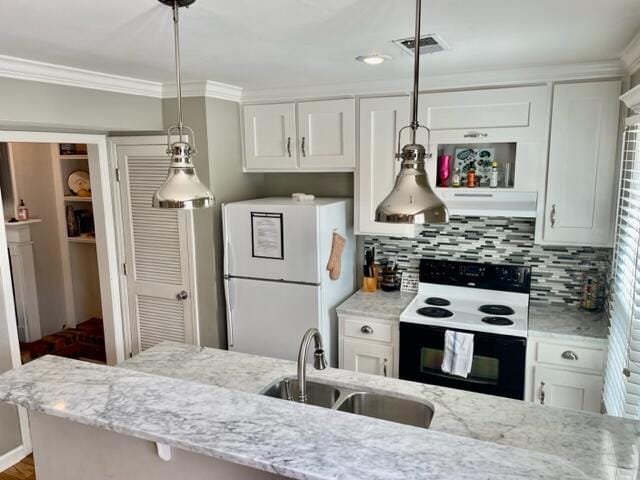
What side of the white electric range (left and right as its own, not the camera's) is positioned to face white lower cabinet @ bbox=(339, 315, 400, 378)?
right

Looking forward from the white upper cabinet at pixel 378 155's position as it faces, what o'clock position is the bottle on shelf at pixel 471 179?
The bottle on shelf is roughly at 9 o'clock from the white upper cabinet.

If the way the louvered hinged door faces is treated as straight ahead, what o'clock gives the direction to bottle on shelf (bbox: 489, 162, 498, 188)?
The bottle on shelf is roughly at 10 o'clock from the louvered hinged door.

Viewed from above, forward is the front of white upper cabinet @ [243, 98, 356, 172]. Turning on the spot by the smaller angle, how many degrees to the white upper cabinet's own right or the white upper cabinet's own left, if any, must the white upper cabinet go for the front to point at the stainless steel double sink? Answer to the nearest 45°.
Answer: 0° — it already faces it

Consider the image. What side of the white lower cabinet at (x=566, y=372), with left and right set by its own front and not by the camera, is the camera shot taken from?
front

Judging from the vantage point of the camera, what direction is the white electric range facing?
facing the viewer

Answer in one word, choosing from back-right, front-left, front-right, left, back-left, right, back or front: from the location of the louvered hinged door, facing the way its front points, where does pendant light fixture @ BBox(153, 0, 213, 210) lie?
front

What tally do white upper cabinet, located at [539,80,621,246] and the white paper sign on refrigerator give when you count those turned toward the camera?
2

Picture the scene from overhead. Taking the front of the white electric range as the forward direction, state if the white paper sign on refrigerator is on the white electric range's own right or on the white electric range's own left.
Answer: on the white electric range's own right

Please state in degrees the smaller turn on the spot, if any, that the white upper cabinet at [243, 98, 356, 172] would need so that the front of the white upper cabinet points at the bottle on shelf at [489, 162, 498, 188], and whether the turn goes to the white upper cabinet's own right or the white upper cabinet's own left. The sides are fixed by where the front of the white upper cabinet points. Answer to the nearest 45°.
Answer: approximately 90° to the white upper cabinet's own left

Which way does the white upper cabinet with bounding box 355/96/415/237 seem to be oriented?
toward the camera

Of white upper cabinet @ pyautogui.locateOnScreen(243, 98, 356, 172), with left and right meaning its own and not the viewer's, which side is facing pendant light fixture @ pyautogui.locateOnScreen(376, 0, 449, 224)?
front

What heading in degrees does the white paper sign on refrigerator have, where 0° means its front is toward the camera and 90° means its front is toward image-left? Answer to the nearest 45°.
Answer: approximately 0°
